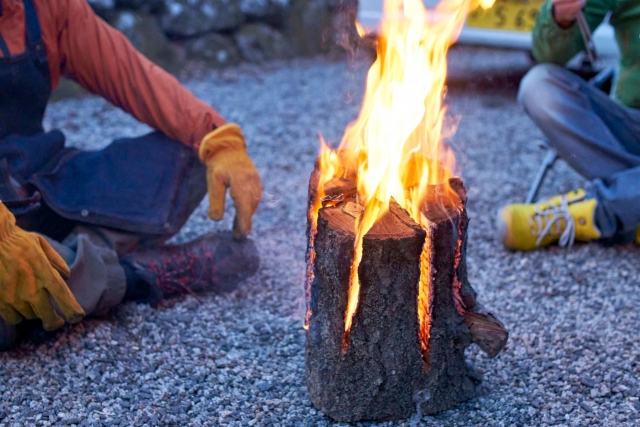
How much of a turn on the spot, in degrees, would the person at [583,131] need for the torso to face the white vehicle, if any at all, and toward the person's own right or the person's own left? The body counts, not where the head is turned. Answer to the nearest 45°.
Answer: approximately 90° to the person's own right

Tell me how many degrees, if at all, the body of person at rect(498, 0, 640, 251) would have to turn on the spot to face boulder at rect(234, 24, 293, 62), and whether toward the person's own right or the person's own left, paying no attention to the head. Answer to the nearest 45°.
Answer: approximately 45° to the person's own right

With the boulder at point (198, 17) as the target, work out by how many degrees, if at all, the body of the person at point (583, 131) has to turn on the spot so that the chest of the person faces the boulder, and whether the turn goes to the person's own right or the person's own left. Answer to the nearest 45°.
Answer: approximately 45° to the person's own right

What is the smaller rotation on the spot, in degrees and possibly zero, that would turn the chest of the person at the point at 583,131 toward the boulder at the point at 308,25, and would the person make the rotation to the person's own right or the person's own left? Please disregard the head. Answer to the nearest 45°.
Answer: approximately 45° to the person's own right

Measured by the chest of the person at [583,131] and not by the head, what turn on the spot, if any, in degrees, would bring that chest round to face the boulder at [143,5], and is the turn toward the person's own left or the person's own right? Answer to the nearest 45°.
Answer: approximately 45° to the person's own right

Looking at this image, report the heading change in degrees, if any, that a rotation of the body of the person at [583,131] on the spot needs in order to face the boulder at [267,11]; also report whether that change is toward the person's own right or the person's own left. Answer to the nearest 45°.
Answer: approximately 45° to the person's own right

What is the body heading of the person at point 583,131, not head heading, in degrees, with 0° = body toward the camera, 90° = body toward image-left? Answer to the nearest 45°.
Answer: approximately 90°

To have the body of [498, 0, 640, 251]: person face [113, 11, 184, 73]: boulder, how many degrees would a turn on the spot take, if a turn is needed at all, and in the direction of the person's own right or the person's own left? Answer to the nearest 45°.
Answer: approximately 45° to the person's own right
